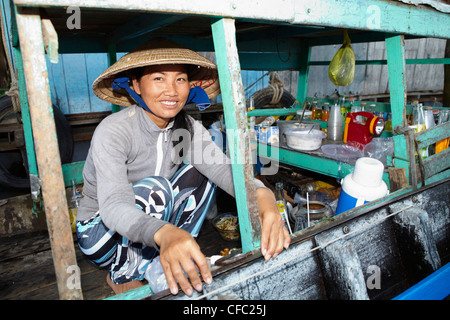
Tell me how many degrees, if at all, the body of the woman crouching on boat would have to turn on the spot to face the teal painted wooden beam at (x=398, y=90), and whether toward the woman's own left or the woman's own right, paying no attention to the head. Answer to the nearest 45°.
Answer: approximately 45° to the woman's own left

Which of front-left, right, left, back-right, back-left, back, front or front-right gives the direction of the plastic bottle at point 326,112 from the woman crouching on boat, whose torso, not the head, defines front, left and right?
left

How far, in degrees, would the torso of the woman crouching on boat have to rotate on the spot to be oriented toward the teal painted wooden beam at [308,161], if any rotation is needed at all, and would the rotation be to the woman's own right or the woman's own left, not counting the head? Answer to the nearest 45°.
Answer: approximately 90° to the woman's own left

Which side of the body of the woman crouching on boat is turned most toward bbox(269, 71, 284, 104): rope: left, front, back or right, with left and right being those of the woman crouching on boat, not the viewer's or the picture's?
left

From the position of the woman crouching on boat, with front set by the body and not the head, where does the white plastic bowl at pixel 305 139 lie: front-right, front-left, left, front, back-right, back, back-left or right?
left

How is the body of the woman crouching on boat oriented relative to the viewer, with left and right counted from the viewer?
facing the viewer and to the right of the viewer

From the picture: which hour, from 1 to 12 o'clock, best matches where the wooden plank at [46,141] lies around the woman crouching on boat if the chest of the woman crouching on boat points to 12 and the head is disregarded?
The wooden plank is roughly at 2 o'clock from the woman crouching on boat.

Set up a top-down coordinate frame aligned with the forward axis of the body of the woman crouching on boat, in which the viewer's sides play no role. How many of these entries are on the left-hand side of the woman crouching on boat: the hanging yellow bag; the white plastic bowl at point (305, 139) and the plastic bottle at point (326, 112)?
3

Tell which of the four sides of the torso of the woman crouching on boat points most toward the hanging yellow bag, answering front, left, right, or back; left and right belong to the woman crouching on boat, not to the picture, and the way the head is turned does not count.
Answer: left

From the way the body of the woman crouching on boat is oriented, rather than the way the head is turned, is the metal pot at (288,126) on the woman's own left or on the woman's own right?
on the woman's own left
